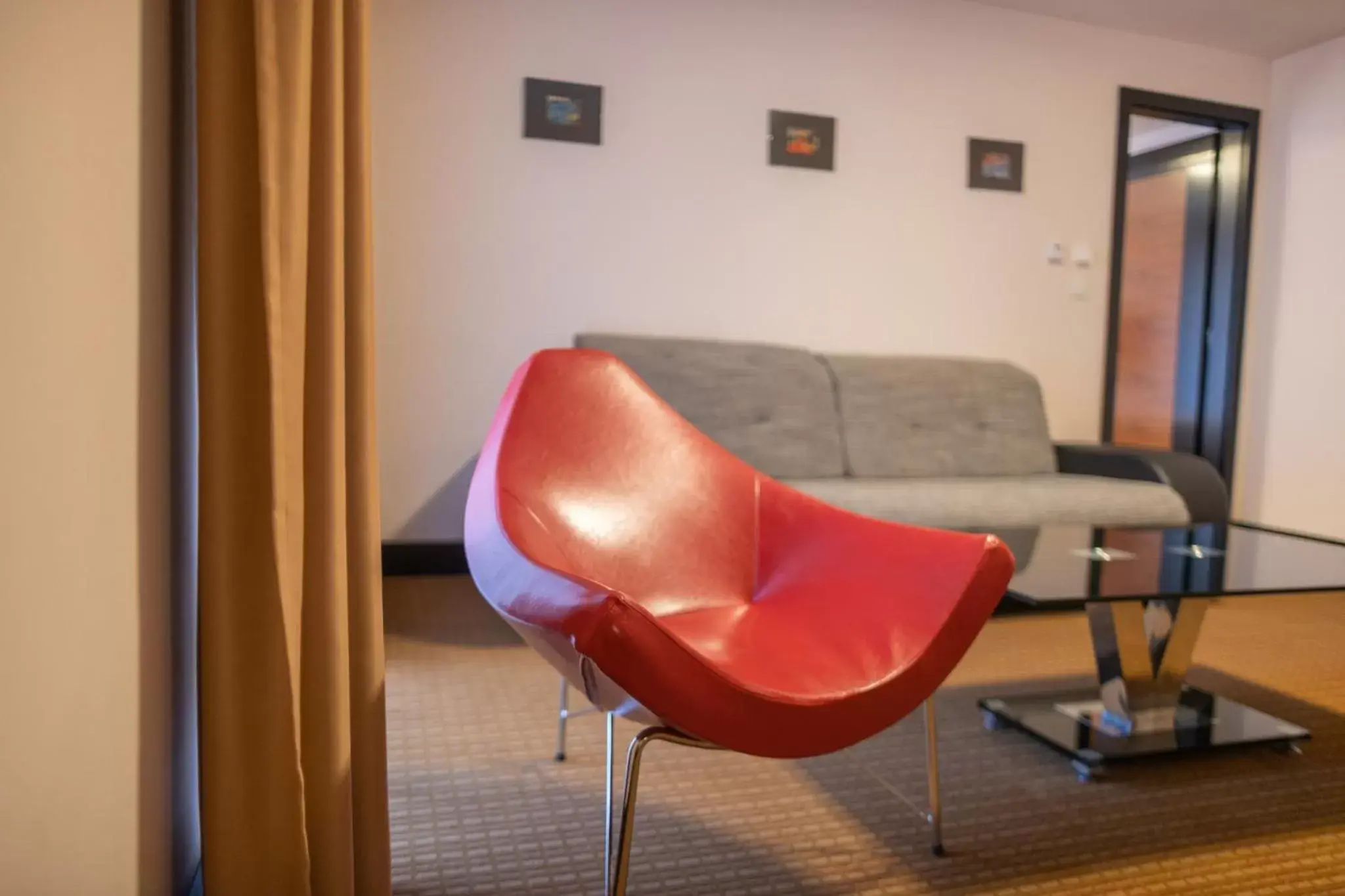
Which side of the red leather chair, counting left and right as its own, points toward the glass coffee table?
left

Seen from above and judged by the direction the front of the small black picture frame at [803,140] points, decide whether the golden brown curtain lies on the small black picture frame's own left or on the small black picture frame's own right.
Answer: on the small black picture frame's own right

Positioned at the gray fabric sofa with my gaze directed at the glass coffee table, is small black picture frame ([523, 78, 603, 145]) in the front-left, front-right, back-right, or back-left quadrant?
back-right

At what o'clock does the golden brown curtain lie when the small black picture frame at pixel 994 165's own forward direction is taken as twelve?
The golden brown curtain is roughly at 2 o'clock from the small black picture frame.

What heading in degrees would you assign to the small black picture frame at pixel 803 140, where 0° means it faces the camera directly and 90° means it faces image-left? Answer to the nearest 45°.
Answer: approximately 315°

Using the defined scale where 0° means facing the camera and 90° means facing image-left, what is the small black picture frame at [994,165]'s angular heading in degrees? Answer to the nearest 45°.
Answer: approximately 315°

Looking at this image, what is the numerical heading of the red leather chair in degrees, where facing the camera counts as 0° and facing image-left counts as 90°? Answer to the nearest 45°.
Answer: approximately 315°

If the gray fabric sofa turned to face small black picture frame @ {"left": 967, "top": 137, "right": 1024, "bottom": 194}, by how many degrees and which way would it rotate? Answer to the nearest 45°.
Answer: approximately 135° to its left
